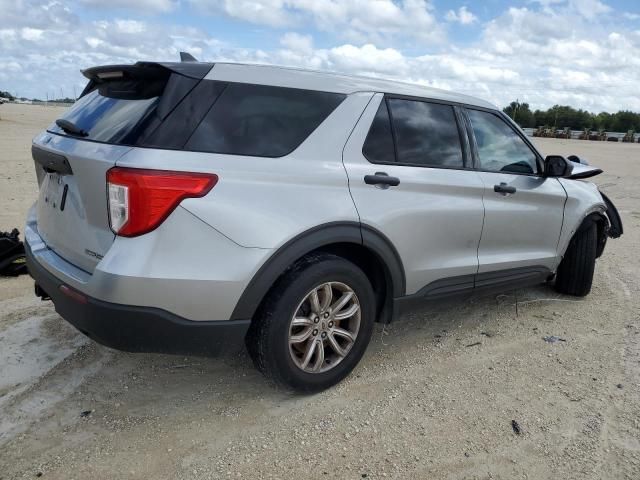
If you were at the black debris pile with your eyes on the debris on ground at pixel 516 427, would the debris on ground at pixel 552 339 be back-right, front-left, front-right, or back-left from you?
front-left

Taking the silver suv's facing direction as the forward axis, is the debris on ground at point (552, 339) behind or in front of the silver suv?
in front

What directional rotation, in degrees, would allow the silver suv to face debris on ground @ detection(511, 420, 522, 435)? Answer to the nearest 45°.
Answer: approximately 45° to its right

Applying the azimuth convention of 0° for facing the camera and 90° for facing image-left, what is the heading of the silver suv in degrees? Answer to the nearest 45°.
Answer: approximately 225°

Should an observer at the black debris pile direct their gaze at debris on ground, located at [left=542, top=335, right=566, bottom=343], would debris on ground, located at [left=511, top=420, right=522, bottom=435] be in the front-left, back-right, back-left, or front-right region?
front-right

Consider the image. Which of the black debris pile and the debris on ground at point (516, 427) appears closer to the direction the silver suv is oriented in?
the debris on ground

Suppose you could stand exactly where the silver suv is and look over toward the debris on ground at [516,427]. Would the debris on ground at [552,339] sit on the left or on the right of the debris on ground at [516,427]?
left
